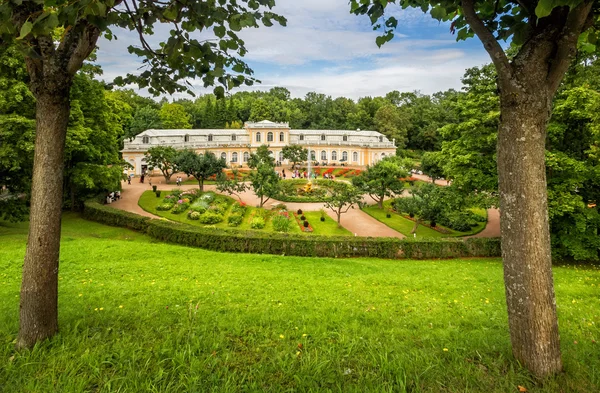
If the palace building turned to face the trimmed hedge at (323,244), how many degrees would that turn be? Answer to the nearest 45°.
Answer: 0° — it already faces it

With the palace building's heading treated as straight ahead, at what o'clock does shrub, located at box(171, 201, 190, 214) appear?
The shrub is roughly at 12 o'clock from the palace building.

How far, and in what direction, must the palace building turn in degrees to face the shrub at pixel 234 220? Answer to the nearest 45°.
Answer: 0° — it already faces it

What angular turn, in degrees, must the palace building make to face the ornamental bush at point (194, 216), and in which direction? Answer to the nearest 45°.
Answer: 0° — it already faces it

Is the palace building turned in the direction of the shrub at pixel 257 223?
yes

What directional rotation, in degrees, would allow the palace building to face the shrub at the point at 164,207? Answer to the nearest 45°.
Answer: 0° — it already faces it

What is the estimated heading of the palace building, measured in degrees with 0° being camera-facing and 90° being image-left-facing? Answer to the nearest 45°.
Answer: approximately 0°
